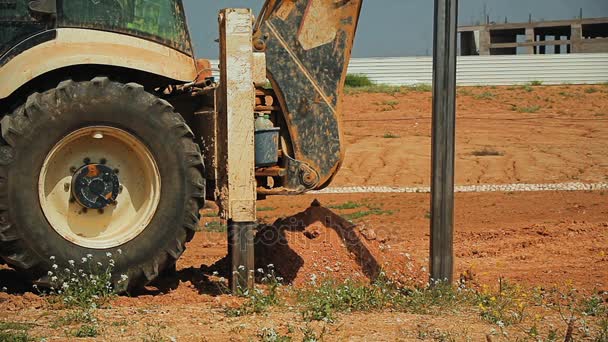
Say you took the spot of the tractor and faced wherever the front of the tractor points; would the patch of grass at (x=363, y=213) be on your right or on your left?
on your right

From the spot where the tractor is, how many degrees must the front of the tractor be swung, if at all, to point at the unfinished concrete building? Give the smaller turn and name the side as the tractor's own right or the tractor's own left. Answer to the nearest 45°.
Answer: approximately 135° to the tractor's own right

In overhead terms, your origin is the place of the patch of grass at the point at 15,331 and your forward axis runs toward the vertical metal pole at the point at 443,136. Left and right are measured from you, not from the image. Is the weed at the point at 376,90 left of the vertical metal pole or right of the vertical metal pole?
left

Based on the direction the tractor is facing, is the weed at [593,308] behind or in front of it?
behind

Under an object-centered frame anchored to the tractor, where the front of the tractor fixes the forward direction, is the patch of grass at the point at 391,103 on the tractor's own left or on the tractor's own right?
on the tractor's own right

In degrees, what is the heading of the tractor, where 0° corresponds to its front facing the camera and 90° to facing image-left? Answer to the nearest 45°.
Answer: approximately 90°

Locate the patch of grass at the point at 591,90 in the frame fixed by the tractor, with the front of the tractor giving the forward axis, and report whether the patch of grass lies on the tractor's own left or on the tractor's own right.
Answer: on the tractor's own right
